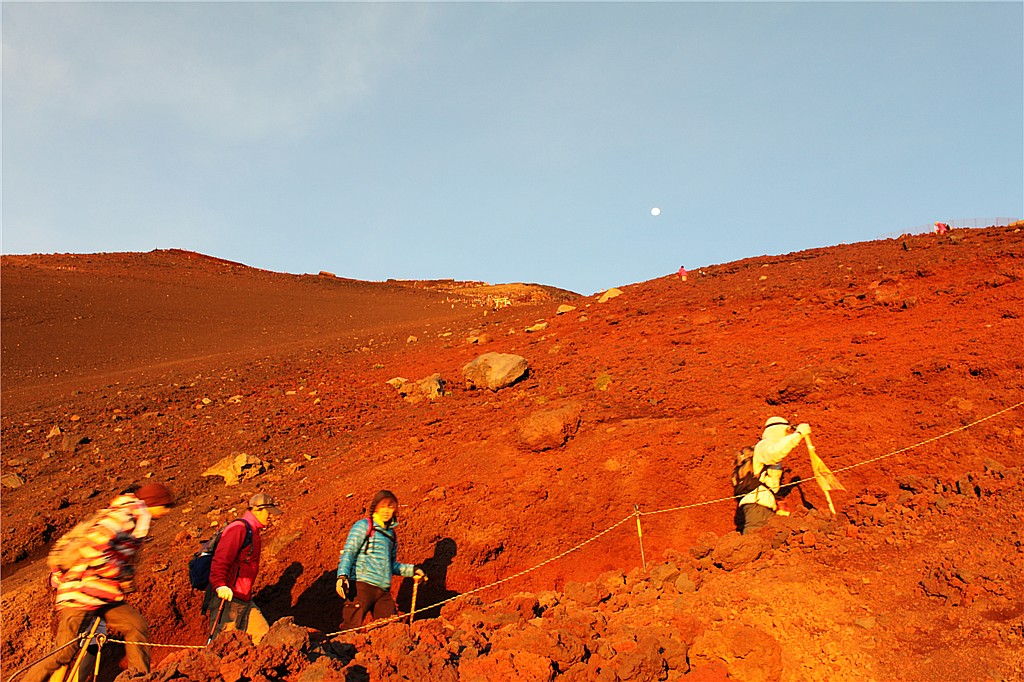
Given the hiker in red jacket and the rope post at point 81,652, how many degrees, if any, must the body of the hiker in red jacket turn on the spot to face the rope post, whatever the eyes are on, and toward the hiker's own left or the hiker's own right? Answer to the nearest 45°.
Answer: approximately 135° to the hiker's own right

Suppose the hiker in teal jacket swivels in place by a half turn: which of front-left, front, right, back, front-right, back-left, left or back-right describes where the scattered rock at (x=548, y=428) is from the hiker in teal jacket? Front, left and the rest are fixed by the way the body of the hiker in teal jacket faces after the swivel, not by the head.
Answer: right

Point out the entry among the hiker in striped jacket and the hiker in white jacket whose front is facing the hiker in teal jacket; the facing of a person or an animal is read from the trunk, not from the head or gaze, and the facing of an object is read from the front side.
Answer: the hiker in striped jacket

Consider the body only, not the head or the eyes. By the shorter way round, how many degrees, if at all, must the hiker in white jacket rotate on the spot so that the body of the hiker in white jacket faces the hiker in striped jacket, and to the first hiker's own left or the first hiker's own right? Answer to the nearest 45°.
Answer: approximately 135° to the first hiker's own right

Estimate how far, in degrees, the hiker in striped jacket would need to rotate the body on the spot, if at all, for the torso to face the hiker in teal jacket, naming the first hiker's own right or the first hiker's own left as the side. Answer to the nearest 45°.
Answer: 0° — they already face them

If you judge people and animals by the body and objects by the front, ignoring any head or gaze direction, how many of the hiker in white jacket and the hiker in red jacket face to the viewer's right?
2

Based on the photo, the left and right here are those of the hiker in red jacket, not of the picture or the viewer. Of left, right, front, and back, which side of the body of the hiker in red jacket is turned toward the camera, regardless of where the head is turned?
right

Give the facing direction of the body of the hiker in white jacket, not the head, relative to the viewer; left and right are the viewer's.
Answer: facing to the right of the viewer

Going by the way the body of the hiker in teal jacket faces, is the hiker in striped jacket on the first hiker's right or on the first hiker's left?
on the first hiker's right

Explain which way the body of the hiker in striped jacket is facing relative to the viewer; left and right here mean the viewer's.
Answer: facing to the right of the viewer

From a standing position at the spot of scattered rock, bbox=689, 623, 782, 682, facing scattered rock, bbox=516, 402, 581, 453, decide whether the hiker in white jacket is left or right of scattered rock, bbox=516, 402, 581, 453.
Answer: right

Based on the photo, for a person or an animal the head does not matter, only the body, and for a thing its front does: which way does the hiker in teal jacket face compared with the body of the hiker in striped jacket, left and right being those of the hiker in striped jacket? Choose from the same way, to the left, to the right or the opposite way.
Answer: to the right

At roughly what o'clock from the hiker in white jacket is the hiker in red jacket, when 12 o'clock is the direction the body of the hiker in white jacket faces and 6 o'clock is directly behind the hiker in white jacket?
The hiker in red jacket is roughly at 5 o'clock from the hiker in white jacket.
